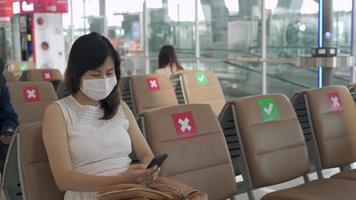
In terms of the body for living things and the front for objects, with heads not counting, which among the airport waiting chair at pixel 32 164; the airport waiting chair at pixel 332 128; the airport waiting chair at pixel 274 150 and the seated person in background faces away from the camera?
the seated person in background

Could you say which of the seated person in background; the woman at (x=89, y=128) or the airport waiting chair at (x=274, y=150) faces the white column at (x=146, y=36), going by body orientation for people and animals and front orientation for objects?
the seated person in background

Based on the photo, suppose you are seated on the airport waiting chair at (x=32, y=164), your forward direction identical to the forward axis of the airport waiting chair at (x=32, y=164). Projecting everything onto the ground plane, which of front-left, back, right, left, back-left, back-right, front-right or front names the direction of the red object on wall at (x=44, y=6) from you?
back-left

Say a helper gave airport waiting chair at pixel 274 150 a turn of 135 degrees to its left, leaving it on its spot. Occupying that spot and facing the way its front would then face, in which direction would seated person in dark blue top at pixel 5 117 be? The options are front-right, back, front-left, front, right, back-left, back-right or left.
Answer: left

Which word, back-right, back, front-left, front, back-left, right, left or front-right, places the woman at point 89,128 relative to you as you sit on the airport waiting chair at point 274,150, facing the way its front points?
right

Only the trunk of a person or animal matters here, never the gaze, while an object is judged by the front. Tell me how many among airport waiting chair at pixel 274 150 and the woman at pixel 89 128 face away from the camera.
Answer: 0

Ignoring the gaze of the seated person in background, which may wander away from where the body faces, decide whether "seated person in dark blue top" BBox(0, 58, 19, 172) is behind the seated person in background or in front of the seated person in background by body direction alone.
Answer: behind
